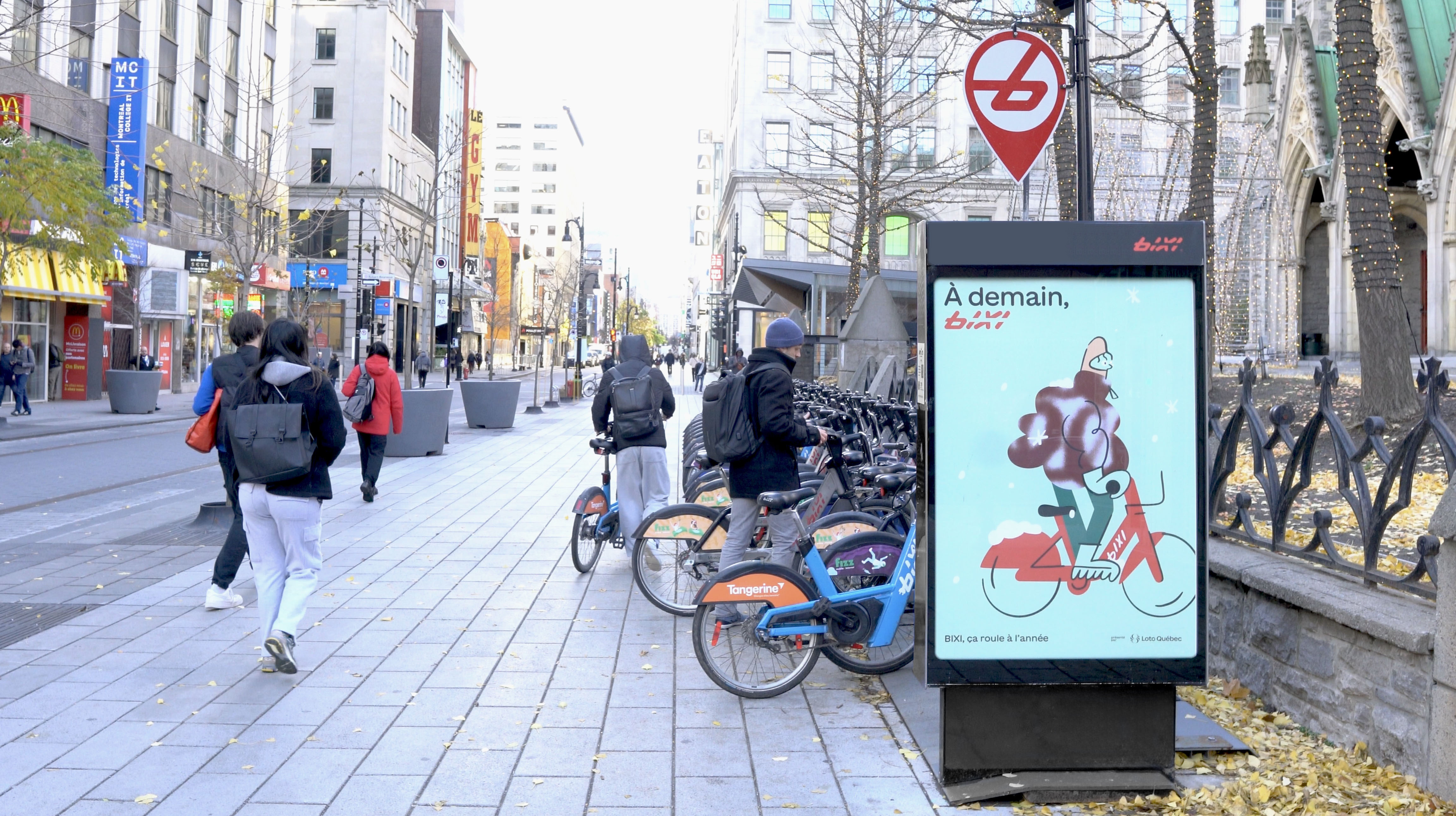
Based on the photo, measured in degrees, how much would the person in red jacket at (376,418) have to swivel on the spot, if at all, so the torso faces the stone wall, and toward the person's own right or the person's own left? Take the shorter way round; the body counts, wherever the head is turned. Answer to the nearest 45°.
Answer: approximately 180°

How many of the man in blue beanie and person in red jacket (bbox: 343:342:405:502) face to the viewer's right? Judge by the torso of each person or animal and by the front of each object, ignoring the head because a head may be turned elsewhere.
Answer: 1

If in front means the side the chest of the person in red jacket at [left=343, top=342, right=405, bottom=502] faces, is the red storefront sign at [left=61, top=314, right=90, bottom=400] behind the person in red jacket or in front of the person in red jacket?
in front

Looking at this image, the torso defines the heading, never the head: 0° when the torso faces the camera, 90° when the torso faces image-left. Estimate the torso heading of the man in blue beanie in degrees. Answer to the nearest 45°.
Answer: approximately 270°

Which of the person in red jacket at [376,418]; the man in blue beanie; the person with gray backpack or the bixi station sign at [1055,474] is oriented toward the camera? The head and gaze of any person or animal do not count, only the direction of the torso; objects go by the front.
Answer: the bixi station sign

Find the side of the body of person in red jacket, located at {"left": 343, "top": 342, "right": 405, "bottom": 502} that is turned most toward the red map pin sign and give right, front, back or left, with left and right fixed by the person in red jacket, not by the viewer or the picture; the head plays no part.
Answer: back

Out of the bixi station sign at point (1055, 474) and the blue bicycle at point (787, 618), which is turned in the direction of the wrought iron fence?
the blue bicycle

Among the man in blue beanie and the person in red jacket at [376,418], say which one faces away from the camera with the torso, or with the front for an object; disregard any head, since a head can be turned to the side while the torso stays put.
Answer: the person in red jacket

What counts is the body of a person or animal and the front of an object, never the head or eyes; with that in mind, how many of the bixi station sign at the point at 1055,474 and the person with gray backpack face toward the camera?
1

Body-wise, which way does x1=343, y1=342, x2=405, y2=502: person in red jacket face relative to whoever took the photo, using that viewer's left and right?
facing away from the viewer

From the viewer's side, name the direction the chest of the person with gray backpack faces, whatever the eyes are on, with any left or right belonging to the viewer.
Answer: facing away from the viewer
